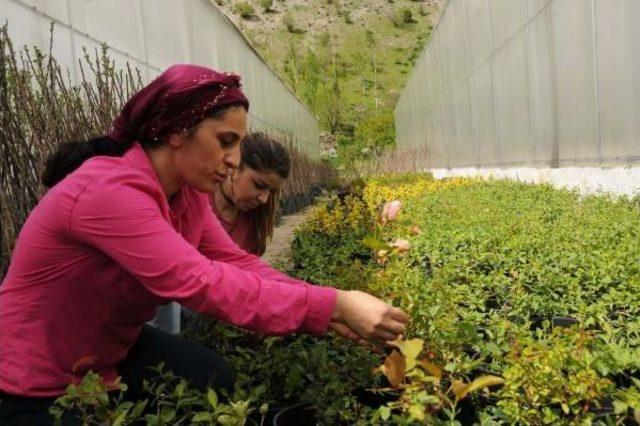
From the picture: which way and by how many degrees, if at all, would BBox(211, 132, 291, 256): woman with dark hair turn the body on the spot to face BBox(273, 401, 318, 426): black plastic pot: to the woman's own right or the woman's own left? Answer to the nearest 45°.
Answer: approximately 45° to the woman's own right

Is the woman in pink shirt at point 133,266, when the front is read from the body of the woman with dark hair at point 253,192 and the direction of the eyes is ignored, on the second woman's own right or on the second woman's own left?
on the second woman's own right

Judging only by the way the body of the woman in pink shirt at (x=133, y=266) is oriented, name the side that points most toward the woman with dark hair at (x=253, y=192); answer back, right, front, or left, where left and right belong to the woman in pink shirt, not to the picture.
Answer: left

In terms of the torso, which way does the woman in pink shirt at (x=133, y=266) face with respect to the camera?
to the viewer's right
